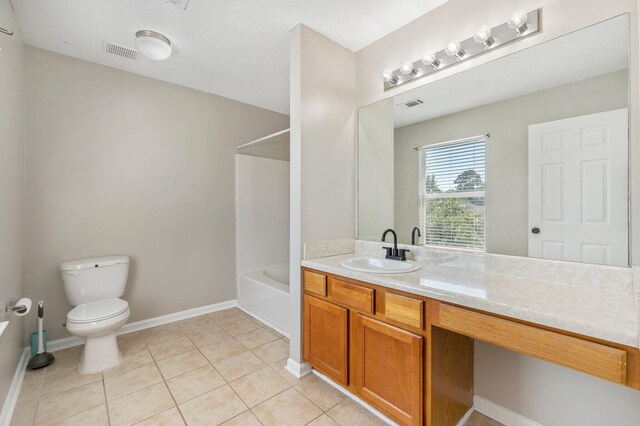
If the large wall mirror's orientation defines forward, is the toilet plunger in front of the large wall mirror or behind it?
in front

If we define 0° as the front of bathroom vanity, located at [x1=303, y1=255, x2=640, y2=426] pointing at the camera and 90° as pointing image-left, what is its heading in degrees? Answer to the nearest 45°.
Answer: approximately 45°

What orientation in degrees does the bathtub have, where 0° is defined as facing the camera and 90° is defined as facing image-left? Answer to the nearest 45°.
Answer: approximately 45°

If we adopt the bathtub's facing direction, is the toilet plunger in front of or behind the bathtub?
in front

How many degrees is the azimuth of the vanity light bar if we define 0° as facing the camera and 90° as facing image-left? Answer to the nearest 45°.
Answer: approximately 45°

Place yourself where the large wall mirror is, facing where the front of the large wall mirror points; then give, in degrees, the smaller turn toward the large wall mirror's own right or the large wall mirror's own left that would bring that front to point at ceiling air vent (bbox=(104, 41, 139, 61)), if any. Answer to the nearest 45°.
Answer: approximately 45° to the large wall mirror's own right

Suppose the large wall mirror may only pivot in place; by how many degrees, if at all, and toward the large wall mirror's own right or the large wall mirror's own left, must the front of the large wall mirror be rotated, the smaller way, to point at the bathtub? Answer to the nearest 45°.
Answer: approximately 45° to the large wall mirror's own right

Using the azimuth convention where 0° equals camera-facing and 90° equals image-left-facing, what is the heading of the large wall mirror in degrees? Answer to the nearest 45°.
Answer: approximately 45°

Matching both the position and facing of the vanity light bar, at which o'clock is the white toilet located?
The white toilet is roughly at 1 o'clock from the vanity light bar.
